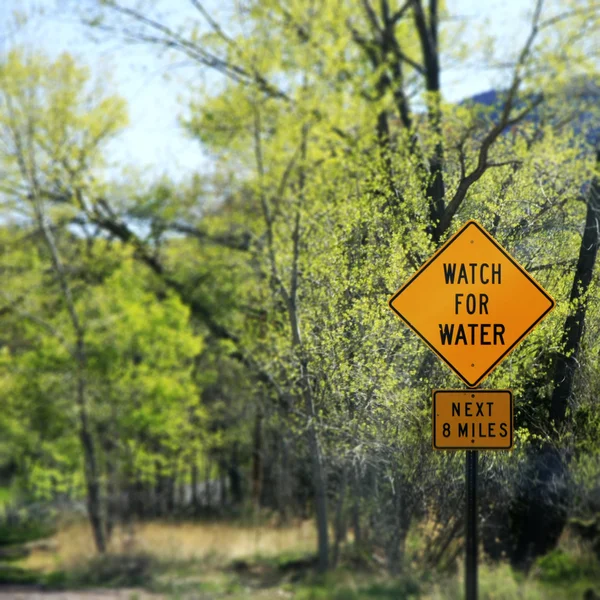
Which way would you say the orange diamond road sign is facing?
toward the camera

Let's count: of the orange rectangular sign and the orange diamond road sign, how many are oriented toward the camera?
2

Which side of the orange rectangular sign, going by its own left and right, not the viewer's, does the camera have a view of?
front

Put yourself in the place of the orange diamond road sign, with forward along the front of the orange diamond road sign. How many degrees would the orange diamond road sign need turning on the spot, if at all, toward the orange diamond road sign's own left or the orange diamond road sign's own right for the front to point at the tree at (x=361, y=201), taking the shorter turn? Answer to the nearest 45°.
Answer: approximately 180°

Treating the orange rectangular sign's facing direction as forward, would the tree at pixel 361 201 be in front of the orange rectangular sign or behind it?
behind

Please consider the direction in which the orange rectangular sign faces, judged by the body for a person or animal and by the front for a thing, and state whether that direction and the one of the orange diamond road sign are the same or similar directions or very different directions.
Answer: same or similar directions
